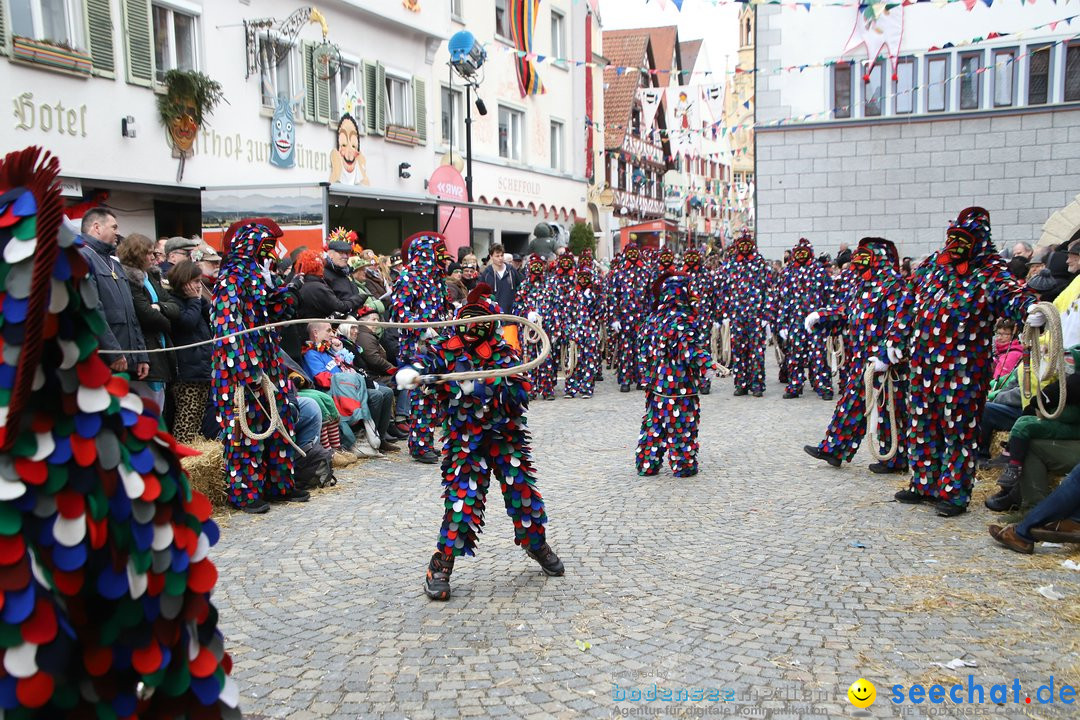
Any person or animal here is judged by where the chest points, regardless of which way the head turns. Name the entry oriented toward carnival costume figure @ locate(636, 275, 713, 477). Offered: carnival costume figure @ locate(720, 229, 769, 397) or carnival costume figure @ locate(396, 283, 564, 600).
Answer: carnival costume figure @ locate(720, 229, 769, 397)

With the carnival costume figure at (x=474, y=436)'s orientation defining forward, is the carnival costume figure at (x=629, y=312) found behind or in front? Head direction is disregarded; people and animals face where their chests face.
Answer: behind

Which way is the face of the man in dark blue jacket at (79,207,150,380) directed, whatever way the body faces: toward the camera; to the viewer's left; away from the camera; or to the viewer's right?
to the viewer's right

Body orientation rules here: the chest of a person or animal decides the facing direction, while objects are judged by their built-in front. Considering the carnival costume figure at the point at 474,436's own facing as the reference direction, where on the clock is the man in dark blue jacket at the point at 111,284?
The man in dark blue jacket is roughly at 4 o'clock from the carnival costume figure.

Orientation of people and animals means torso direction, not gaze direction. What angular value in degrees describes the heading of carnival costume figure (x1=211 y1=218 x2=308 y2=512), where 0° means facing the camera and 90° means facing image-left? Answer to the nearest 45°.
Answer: approximately 270°

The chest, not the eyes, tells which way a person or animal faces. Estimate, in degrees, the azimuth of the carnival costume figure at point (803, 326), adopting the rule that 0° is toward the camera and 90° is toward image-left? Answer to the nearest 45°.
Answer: approximately 0°

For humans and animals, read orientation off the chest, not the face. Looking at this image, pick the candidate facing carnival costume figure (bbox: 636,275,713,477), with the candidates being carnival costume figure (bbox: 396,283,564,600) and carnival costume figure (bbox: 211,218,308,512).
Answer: carnival costume figure (bbox: 211,218,308,512)

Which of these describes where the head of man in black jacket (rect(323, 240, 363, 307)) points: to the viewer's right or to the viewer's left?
to the viewer's right
